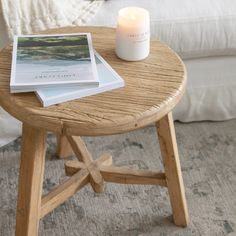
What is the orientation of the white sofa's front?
toward the camera

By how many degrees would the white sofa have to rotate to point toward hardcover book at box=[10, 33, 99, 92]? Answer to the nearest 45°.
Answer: approximately 45° to its right

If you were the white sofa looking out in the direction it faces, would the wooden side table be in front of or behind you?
in front

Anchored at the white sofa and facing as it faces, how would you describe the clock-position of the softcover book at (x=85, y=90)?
The softcover book is roughly at 1 o'clock from the white sofa.
